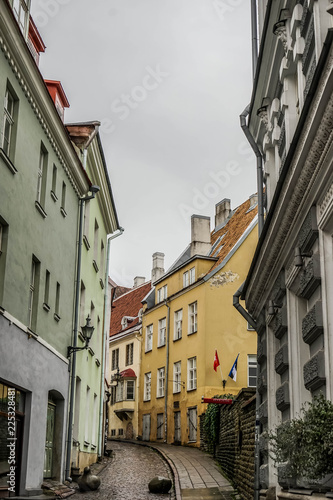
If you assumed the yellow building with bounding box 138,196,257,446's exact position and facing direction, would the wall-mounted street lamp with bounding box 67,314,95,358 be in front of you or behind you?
in front

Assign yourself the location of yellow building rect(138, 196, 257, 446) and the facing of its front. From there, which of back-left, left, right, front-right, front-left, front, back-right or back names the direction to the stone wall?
front-left

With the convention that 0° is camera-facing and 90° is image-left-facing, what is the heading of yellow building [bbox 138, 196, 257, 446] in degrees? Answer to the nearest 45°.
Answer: approximately 45°

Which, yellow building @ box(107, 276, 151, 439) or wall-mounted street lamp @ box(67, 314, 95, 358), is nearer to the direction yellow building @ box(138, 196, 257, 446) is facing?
the wall-mounted street lamp

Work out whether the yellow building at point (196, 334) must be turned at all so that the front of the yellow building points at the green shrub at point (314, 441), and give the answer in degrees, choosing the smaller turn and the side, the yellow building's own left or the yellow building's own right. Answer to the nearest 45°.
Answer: approximately 45° to the yellow building's own left

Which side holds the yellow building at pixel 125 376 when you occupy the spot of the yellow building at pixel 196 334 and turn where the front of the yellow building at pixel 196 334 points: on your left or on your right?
on your right
